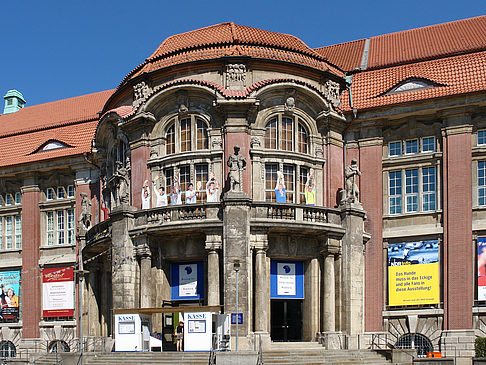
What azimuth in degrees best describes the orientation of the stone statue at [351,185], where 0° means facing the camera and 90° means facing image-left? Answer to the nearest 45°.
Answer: approximately 315°

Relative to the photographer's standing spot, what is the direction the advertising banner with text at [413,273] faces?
facing the viewer

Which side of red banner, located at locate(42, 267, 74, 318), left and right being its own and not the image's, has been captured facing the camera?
front

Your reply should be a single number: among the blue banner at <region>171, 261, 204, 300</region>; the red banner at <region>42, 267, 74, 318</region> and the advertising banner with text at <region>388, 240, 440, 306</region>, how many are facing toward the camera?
3

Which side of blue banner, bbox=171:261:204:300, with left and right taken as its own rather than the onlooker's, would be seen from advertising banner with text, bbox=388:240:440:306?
left

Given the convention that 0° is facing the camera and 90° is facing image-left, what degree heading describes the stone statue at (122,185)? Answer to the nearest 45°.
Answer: approximately 45°
